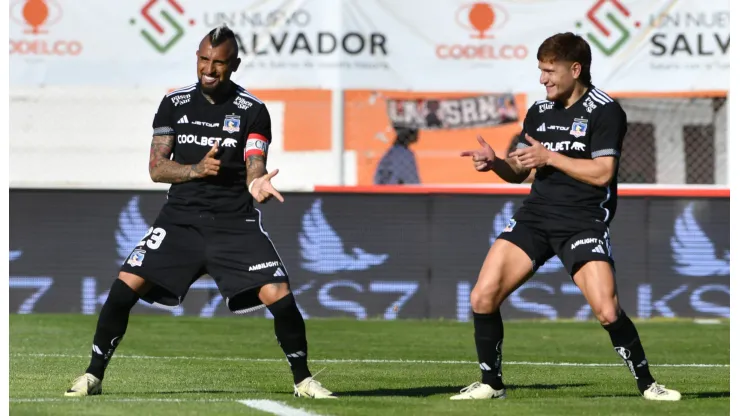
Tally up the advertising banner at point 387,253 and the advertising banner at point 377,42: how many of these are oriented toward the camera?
2

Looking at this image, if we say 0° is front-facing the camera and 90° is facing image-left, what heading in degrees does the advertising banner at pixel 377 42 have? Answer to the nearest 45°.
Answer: approximately 0°
